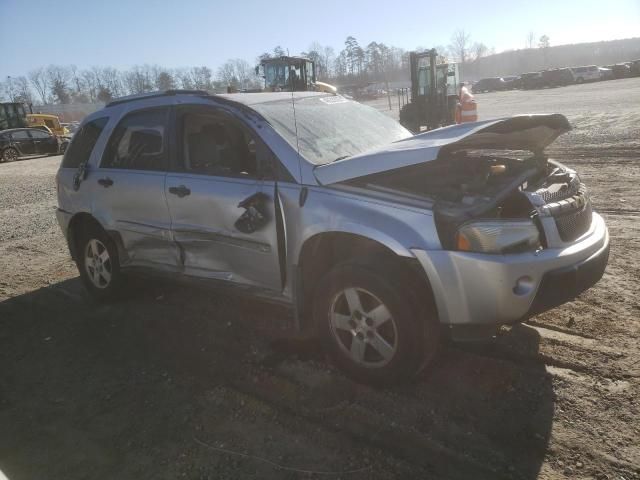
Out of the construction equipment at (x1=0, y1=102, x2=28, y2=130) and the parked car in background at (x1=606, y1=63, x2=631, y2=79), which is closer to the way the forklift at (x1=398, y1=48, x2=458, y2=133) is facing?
the construction equipment

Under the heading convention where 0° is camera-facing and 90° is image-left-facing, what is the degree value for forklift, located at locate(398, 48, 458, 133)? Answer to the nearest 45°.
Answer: approximately 45°

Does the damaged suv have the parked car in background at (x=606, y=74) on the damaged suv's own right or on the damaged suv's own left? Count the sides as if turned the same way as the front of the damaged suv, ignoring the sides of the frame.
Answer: on the damaged suv's own left

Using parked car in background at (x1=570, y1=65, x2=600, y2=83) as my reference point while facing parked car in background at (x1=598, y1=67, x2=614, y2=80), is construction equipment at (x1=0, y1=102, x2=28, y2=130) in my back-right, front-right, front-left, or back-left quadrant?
back-right

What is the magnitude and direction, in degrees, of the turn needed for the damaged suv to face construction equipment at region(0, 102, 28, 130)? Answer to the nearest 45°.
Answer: approximately 180°

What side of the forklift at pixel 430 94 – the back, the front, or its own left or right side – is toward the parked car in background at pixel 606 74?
back

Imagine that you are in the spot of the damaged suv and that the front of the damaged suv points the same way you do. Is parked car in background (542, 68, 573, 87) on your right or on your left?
on your left
